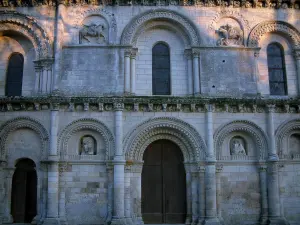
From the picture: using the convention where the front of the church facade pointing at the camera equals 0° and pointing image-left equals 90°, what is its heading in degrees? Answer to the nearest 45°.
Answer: approximately 0°
